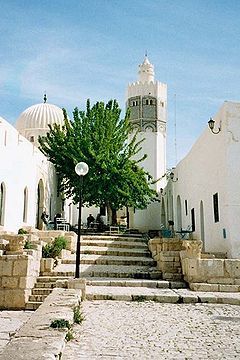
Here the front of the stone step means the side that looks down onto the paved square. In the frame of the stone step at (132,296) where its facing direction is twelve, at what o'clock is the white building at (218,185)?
The white building is roughly at 7 o'clock from the stone step.

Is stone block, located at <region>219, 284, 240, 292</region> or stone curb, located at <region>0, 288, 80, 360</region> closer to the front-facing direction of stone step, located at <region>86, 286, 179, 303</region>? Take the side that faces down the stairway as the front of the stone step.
the stone curb

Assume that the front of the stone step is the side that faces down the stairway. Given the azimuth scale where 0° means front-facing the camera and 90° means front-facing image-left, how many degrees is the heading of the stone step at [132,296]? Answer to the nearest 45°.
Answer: approximately 0°

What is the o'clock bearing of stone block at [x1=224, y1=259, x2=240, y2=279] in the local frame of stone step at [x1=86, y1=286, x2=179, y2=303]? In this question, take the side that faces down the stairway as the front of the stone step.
The stone block is roughly at 8 o'clock from the stone step.

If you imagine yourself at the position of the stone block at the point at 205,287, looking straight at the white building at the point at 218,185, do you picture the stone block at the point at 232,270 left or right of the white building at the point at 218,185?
right

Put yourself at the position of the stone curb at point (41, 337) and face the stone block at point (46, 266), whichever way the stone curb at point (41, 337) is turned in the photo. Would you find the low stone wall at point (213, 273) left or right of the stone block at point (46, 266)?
right

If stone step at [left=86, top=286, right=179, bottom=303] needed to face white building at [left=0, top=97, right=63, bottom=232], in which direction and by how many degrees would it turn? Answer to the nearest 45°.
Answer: approximately 135° to its right

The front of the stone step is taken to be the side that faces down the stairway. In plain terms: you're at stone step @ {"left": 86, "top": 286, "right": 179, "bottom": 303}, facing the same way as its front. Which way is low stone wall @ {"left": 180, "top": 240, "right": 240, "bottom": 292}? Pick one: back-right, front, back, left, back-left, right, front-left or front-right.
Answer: back-left

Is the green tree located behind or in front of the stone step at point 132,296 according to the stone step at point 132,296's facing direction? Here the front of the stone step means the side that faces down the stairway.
behind

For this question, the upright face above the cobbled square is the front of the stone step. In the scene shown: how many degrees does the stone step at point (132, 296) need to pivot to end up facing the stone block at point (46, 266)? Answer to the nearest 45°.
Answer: approximately 135° to its right
